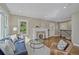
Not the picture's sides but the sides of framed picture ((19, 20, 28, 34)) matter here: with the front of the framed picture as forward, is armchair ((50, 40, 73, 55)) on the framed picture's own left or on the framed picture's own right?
on the framed picture's own left

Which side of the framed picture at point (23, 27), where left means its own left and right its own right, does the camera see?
front
